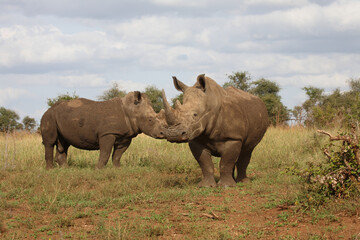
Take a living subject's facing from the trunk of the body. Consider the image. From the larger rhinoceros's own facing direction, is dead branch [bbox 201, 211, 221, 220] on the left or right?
on its left

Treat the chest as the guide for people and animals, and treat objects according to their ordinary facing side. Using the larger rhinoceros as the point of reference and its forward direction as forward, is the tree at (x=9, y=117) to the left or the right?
on its right

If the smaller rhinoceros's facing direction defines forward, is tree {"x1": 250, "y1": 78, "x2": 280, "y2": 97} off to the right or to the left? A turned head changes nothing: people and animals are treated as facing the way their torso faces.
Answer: on its left

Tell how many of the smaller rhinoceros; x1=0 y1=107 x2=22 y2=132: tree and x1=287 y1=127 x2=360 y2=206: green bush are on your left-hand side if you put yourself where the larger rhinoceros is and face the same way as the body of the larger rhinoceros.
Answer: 1

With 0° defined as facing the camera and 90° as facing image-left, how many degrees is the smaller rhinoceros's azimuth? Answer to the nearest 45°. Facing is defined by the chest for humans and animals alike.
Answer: approximately 270°

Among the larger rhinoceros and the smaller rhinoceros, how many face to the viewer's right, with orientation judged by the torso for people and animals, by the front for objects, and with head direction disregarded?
1

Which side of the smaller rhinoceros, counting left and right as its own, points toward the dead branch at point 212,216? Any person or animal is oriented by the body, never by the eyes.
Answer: right

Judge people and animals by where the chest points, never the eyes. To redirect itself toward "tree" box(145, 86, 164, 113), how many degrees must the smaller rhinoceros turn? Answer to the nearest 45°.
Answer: approximately 90° to its left

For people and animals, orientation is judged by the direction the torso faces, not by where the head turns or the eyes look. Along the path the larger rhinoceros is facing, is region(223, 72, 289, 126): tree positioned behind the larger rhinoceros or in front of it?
behind

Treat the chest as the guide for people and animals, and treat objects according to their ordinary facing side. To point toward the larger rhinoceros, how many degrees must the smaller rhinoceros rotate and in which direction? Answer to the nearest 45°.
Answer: approximately 45° to its right
